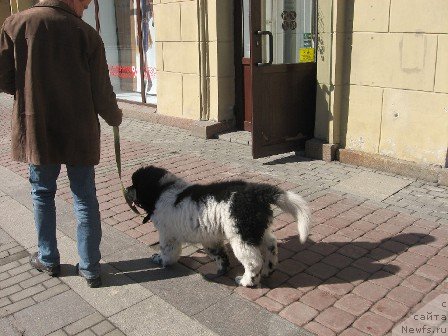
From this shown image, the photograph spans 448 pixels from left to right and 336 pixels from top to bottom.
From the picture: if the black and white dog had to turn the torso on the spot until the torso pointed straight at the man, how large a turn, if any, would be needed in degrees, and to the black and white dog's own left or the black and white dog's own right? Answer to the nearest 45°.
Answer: approximately 45° to the black and white dog's own left

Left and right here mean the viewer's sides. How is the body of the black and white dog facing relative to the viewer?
facing away from the viewer and to the left of the viewer
